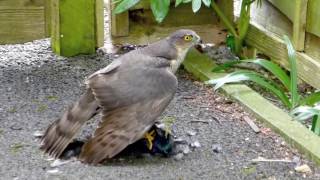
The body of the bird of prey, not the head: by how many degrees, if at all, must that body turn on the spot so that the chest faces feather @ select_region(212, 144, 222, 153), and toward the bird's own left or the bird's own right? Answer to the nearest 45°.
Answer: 0° — it already faces it

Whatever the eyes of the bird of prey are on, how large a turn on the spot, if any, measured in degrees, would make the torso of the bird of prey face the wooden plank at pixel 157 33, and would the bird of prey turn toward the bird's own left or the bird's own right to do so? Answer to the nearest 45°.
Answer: approximately 90° to the bird's own left

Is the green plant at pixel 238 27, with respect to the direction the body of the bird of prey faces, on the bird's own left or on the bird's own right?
on the bird's own left

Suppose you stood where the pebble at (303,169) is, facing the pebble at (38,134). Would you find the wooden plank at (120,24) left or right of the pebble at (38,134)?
right

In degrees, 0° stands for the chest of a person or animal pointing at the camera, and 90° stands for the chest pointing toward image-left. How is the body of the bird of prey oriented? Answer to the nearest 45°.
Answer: approximately 270°

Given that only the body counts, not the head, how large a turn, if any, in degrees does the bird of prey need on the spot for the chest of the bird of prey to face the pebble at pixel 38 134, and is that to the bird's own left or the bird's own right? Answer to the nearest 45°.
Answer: approximately 135° to the bird's own left
